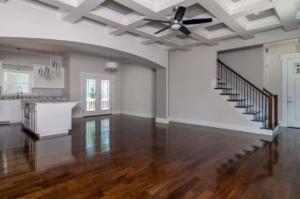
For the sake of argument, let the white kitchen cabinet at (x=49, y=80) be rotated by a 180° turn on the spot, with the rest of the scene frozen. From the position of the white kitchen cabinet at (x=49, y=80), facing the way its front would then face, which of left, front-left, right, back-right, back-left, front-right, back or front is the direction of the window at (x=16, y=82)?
left

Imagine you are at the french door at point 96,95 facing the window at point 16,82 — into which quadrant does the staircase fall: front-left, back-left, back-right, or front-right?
back-left

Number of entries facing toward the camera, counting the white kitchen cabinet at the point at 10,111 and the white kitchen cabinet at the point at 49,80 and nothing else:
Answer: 2

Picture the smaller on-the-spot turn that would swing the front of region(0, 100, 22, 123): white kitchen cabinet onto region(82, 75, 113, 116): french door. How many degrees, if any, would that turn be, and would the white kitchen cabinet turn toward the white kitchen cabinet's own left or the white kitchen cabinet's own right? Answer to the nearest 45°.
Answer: approximately 90° to the white kitchen cabinet's own left

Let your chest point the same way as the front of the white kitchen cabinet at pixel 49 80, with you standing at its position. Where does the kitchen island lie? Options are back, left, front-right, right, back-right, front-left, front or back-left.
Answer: front

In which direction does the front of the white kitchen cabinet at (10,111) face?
toward the camera

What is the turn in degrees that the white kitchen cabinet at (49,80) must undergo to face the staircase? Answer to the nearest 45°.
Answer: approximately 45° to its left

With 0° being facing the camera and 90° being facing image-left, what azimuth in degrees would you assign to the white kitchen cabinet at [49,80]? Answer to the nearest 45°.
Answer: approximately 0°
